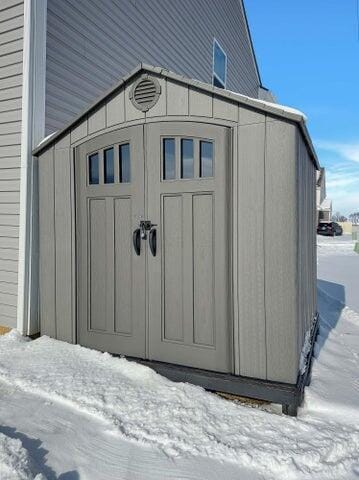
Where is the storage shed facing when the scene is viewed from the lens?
facing the viewer and to the left of the viewer

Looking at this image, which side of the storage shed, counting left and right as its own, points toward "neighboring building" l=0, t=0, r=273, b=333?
right

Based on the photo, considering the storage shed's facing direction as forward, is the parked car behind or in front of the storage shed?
behind

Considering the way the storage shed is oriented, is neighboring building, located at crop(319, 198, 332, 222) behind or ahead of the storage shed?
behind
